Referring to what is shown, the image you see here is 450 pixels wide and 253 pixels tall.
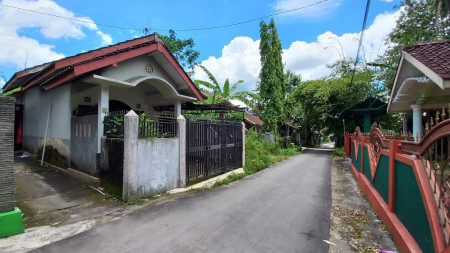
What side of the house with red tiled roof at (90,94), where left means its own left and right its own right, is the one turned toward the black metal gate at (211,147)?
front

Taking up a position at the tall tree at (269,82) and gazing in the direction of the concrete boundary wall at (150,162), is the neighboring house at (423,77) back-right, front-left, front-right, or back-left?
front-left

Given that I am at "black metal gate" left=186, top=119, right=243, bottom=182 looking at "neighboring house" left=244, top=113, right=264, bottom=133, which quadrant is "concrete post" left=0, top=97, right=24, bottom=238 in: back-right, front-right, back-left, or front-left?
back-left

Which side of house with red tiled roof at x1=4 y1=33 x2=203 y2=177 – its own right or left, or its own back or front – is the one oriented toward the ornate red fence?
front

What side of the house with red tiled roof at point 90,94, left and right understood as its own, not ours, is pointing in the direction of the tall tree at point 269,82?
left

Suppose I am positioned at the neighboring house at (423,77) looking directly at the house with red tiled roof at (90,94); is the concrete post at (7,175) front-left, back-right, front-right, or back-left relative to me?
front-left

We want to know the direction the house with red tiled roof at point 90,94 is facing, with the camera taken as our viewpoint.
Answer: facing the viewer and to the right of the viewer

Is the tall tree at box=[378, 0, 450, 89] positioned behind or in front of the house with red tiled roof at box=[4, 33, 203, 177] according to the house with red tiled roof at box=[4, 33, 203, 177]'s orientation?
in front

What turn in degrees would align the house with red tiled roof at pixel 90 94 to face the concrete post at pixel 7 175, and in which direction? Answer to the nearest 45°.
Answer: approximately 45° to its right

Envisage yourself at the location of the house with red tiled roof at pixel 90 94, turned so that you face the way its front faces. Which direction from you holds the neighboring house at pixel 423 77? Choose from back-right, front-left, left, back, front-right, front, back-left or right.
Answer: front

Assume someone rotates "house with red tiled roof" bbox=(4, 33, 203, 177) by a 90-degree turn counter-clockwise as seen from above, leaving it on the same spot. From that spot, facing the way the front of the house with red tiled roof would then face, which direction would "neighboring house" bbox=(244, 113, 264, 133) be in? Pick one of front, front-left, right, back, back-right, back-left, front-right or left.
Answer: front
